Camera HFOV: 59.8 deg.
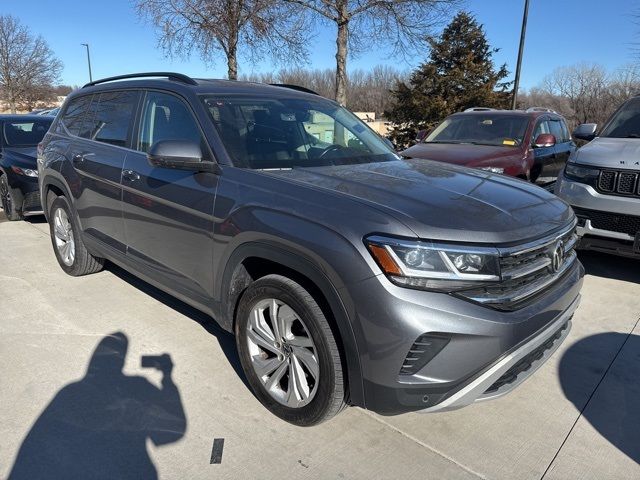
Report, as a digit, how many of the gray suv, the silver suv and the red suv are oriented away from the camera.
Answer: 0

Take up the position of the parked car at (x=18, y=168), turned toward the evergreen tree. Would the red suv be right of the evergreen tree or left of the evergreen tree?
right

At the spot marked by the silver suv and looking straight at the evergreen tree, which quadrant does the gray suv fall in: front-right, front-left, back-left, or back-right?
back-left

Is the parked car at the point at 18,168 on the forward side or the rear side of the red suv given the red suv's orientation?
on the forward side

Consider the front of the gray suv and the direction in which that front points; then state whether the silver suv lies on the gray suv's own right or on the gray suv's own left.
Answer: on the gray suv's own left

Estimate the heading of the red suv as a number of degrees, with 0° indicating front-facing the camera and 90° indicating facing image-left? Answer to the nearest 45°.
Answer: approximately 45°

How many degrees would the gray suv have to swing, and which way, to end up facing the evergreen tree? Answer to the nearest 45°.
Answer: approximately 135° to its left

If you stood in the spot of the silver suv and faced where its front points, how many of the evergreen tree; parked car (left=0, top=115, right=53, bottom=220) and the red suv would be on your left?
0

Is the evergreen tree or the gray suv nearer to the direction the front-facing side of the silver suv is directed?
the gray suv

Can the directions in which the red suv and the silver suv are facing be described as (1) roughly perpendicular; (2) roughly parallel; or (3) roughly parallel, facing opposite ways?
roughly parallel

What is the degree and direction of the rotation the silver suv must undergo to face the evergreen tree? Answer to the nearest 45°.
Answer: approximately 135° to its right

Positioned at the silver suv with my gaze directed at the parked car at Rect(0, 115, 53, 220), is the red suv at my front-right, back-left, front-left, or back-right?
front-right

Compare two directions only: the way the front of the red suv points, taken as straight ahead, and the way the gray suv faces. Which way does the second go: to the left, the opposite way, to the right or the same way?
to the left

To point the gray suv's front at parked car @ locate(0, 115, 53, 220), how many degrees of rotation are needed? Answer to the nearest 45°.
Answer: approximately 180°

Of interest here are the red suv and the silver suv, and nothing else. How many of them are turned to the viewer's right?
0

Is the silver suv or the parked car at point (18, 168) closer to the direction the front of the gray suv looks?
the silver suv

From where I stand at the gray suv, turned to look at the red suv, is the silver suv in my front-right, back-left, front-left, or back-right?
front-right

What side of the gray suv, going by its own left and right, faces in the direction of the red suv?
left

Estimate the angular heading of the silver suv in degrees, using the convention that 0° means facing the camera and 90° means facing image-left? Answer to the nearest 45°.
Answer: approximately 45°

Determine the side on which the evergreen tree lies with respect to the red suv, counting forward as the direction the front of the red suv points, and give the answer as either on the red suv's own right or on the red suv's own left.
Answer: on the red suv's own right
